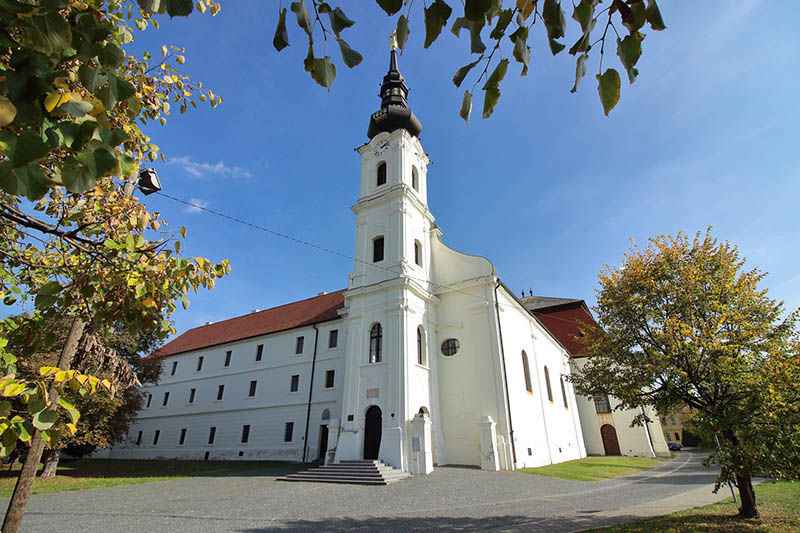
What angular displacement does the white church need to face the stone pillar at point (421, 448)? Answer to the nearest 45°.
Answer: approximately 45° to its left

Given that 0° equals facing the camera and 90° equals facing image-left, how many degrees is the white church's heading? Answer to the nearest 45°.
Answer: approximately 45°

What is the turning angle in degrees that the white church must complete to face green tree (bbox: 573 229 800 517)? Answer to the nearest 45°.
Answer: approximately 90° to its left
